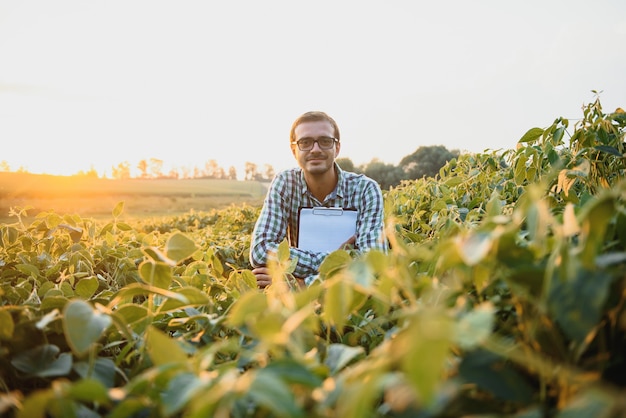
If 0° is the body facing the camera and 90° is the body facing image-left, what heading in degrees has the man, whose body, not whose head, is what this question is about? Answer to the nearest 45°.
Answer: approximately 0°

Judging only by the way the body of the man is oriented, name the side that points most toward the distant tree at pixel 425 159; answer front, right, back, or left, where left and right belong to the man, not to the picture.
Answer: back
